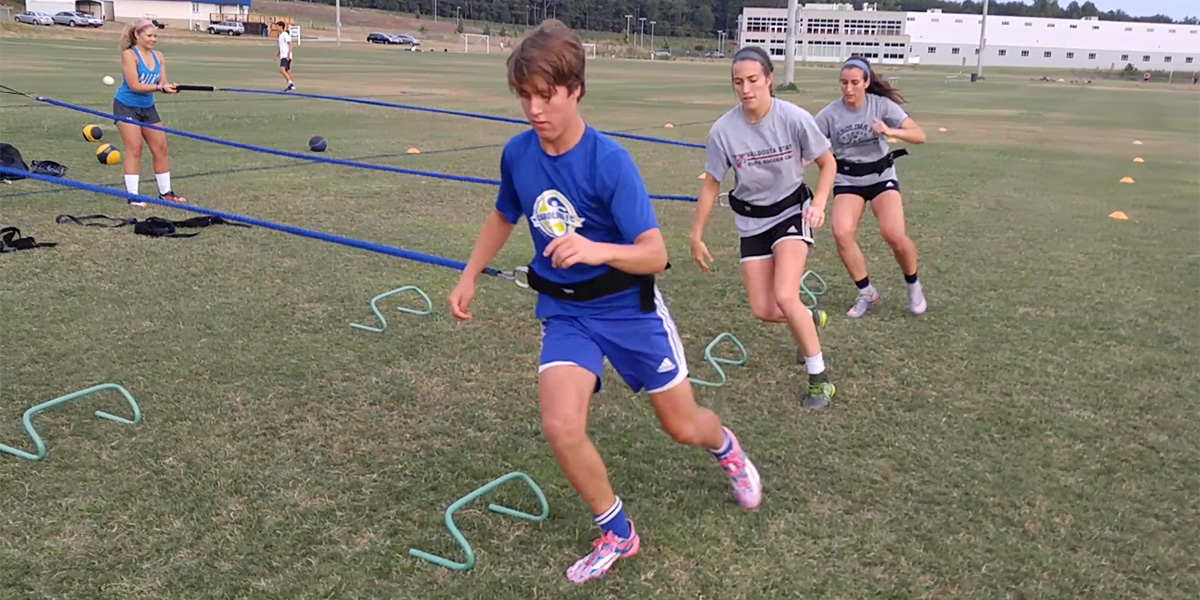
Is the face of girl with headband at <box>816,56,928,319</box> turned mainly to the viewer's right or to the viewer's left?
to the viewer's left

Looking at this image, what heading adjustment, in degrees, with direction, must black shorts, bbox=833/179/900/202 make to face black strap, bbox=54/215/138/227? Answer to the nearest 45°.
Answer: approximately 90° to its right

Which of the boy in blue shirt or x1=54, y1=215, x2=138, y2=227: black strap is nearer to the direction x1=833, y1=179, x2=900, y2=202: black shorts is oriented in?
the boy in blue shirt

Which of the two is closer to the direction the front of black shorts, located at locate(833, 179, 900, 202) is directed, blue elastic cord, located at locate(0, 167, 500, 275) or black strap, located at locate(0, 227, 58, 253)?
the blue elastic cord

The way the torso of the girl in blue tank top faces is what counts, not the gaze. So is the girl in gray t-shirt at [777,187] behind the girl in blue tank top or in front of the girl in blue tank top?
in front

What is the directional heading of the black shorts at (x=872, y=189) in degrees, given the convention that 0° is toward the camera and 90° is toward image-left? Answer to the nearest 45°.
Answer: approximately 0°

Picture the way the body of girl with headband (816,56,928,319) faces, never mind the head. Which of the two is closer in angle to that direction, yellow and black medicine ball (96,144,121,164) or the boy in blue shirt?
the boy in blue shirt

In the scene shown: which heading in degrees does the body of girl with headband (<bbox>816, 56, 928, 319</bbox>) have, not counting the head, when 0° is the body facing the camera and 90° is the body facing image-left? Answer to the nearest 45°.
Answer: approximately 45°

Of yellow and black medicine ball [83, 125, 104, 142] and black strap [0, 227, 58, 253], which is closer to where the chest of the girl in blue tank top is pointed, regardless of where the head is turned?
the black strap

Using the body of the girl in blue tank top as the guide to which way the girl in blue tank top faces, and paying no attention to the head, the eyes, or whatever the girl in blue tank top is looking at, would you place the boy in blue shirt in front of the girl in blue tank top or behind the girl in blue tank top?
in front

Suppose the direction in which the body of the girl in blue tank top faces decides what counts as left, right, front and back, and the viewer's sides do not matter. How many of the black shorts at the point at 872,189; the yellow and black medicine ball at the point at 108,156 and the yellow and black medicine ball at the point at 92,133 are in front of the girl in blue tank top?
1

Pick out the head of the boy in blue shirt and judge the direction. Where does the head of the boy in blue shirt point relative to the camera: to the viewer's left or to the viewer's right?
to the viewer's left

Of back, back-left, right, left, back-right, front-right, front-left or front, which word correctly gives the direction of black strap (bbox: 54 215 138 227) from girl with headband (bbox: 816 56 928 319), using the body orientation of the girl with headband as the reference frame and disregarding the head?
front-right
